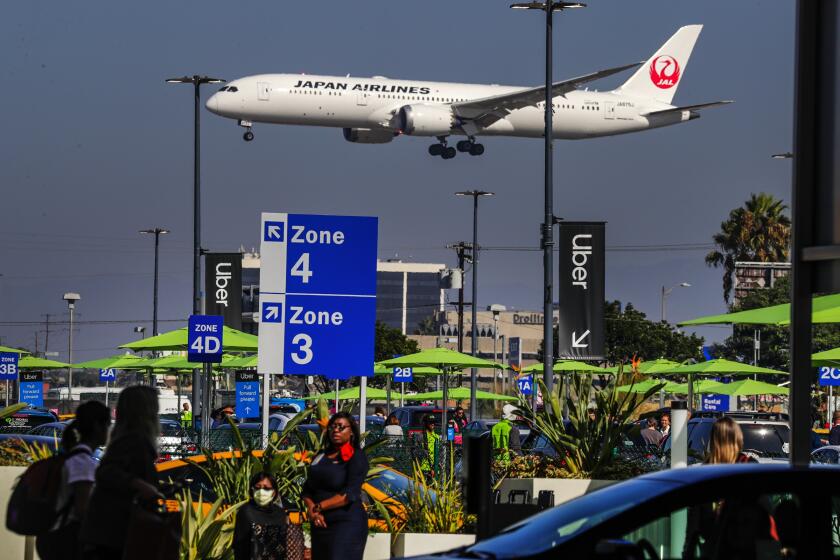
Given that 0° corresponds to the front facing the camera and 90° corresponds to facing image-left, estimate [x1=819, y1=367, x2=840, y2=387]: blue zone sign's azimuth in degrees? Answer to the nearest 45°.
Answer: approximately 0°

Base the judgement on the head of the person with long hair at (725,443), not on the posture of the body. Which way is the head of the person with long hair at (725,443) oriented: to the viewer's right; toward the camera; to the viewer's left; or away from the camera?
away from the camera

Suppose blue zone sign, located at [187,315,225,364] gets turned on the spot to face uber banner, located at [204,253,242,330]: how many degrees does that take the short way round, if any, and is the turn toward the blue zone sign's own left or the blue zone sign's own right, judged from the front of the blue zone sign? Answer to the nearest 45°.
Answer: approximately 180°

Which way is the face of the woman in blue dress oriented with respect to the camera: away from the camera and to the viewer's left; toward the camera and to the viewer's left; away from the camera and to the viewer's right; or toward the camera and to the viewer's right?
toward the camera and to the viewer's left

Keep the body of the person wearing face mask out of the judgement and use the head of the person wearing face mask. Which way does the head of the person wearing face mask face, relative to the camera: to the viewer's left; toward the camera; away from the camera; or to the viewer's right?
toward the camera

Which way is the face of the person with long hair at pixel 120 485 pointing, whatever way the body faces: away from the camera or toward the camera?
away from the camera

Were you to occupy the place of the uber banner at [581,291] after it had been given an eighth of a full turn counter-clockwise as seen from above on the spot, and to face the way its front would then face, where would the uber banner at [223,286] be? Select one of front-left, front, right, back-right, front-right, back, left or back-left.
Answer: back

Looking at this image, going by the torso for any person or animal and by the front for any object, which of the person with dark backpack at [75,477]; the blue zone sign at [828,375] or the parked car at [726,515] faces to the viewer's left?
the parked car

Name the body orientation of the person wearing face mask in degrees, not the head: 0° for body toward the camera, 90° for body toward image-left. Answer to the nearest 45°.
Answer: approximately 0°

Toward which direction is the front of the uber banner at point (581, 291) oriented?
toward the camera

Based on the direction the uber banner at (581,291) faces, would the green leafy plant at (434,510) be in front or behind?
in front

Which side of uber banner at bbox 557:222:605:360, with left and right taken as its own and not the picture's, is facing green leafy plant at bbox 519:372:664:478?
front

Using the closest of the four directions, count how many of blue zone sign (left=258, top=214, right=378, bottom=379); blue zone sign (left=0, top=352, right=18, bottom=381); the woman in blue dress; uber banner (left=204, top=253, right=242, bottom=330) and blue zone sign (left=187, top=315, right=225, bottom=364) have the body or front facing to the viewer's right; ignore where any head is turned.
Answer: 0

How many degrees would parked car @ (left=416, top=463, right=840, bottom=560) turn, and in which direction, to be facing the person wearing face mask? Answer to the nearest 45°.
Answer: approximately 45° to its right
